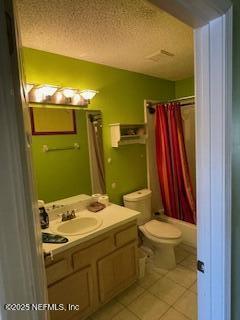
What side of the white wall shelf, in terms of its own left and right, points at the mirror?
right

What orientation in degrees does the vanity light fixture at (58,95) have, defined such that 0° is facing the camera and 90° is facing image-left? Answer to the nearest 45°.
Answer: approximately 315°

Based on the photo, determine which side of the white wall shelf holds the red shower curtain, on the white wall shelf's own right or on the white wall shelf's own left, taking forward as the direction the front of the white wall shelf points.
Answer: on the white wall shelf's own left

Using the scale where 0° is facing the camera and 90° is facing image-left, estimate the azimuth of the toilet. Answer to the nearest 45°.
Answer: approximately 315°

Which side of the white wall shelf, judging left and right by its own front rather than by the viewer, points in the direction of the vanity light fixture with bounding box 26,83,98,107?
right

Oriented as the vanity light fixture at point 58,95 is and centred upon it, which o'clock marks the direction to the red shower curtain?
The red shower curtain is roughly at 10 o'clock from the vanity light fixture.

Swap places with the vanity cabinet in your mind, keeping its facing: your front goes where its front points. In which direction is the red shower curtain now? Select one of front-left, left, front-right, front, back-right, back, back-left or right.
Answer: left
